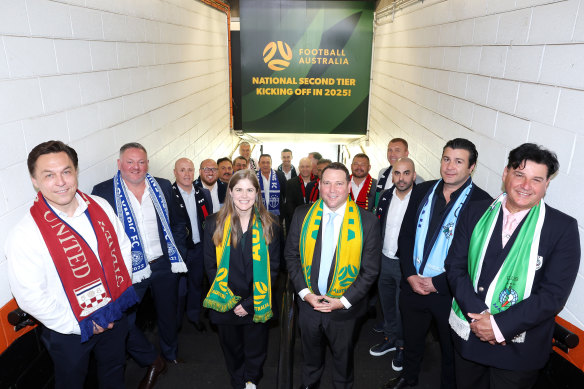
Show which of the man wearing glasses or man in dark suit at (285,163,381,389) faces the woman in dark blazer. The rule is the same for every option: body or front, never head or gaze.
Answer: the man wearing glasses

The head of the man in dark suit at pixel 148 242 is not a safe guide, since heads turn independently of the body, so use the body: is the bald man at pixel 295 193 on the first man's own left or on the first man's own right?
on the first man's own left

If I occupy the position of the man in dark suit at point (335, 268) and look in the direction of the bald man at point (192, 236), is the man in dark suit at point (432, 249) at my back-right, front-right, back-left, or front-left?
back-right

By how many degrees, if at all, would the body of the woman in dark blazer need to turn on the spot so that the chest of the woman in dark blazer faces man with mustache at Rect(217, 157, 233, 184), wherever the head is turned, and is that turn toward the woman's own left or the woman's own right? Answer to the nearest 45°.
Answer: approximately 180°

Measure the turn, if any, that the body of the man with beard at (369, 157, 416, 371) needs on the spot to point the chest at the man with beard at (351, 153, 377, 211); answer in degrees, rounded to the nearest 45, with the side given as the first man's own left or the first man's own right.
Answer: approximately 180°

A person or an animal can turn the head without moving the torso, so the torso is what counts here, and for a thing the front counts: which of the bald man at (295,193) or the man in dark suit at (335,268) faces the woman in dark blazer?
the bald man

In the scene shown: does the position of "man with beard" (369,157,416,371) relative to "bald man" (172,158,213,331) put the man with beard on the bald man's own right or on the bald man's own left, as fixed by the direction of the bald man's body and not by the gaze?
on the bald man's own left

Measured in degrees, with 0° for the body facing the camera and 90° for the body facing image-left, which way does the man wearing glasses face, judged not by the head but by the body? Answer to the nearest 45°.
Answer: approximately 0°

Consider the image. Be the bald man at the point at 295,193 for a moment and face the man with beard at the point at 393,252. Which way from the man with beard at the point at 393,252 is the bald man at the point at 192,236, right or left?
right

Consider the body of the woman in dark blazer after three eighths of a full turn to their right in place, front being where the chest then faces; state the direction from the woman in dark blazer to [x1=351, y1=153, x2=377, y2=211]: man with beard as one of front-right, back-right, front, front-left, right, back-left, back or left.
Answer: right

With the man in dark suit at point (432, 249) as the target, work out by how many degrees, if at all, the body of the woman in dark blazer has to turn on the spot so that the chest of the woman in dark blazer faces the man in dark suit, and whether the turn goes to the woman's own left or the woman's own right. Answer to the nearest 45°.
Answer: approximately 90° to the woman's own left
